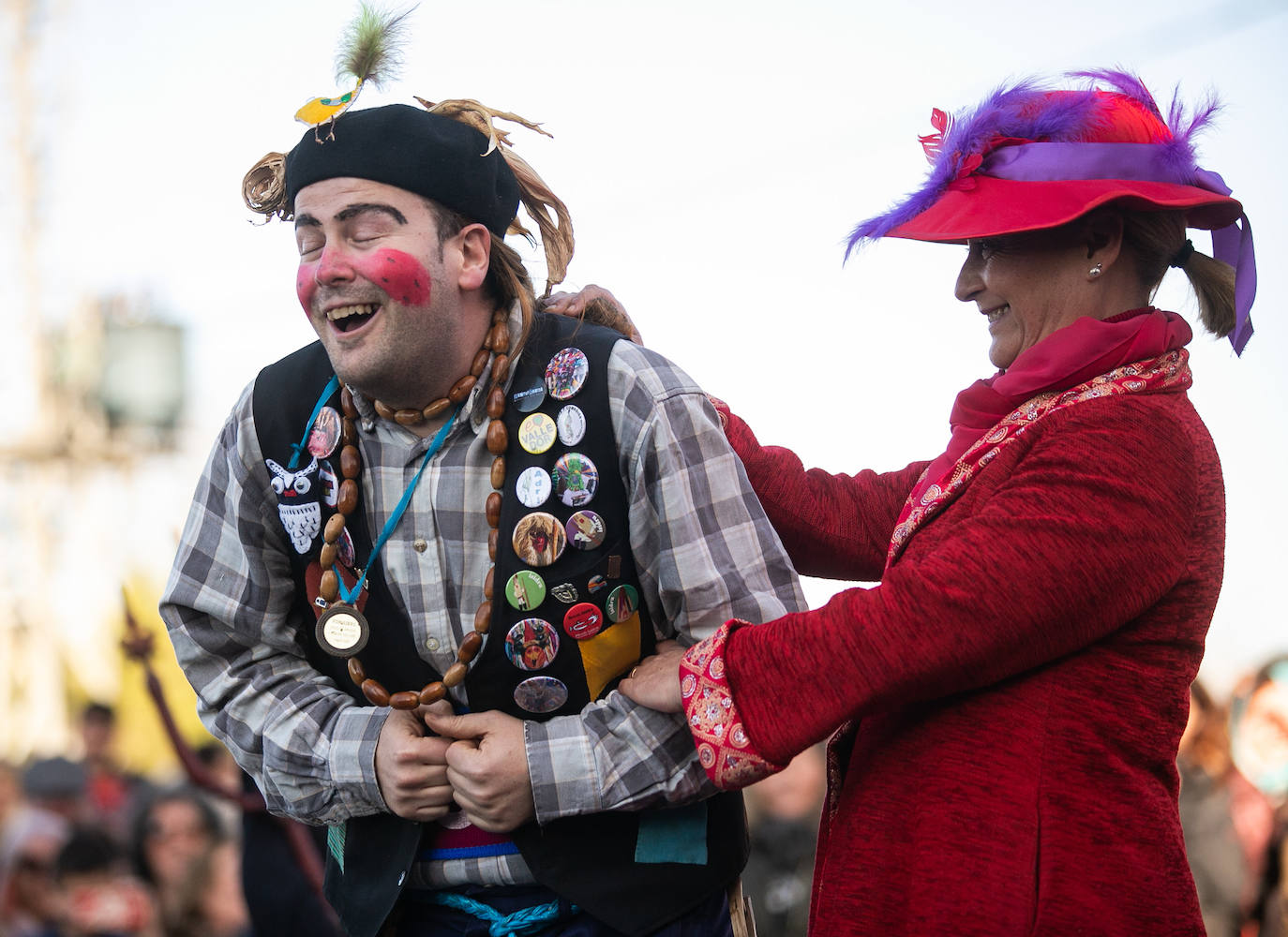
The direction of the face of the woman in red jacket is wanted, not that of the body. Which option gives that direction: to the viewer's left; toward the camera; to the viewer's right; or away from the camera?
to the viewer's left

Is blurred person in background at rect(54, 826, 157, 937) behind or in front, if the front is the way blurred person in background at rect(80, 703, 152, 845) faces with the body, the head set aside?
in front

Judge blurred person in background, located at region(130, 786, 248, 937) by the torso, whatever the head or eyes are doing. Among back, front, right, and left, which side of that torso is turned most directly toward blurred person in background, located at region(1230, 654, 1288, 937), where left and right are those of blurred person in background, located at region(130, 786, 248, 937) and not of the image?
left

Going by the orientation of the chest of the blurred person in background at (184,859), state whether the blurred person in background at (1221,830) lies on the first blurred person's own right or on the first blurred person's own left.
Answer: on the first blurred person's own left

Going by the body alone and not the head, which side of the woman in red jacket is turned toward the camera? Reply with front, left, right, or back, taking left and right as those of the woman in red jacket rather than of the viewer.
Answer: left

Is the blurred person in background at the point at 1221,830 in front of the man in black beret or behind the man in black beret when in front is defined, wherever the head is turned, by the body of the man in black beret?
behind

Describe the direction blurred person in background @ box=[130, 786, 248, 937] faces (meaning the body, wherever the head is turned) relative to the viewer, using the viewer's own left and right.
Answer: facing the viewer

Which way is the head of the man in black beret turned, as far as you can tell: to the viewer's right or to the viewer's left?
to the viewer's left

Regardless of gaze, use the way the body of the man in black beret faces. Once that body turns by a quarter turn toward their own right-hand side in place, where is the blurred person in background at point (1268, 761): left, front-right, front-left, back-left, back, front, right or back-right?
right

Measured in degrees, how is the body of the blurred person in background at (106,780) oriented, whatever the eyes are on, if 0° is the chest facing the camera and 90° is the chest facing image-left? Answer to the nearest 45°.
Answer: approximately 0°

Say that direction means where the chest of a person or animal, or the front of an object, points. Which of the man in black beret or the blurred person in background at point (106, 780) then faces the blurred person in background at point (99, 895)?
the blurred person in background at point (106, 780)

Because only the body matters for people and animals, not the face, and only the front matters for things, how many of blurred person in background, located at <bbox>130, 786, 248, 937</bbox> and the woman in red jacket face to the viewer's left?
1

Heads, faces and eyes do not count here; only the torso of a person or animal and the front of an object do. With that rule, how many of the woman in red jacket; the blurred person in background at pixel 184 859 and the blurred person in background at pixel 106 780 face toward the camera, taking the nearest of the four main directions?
2
